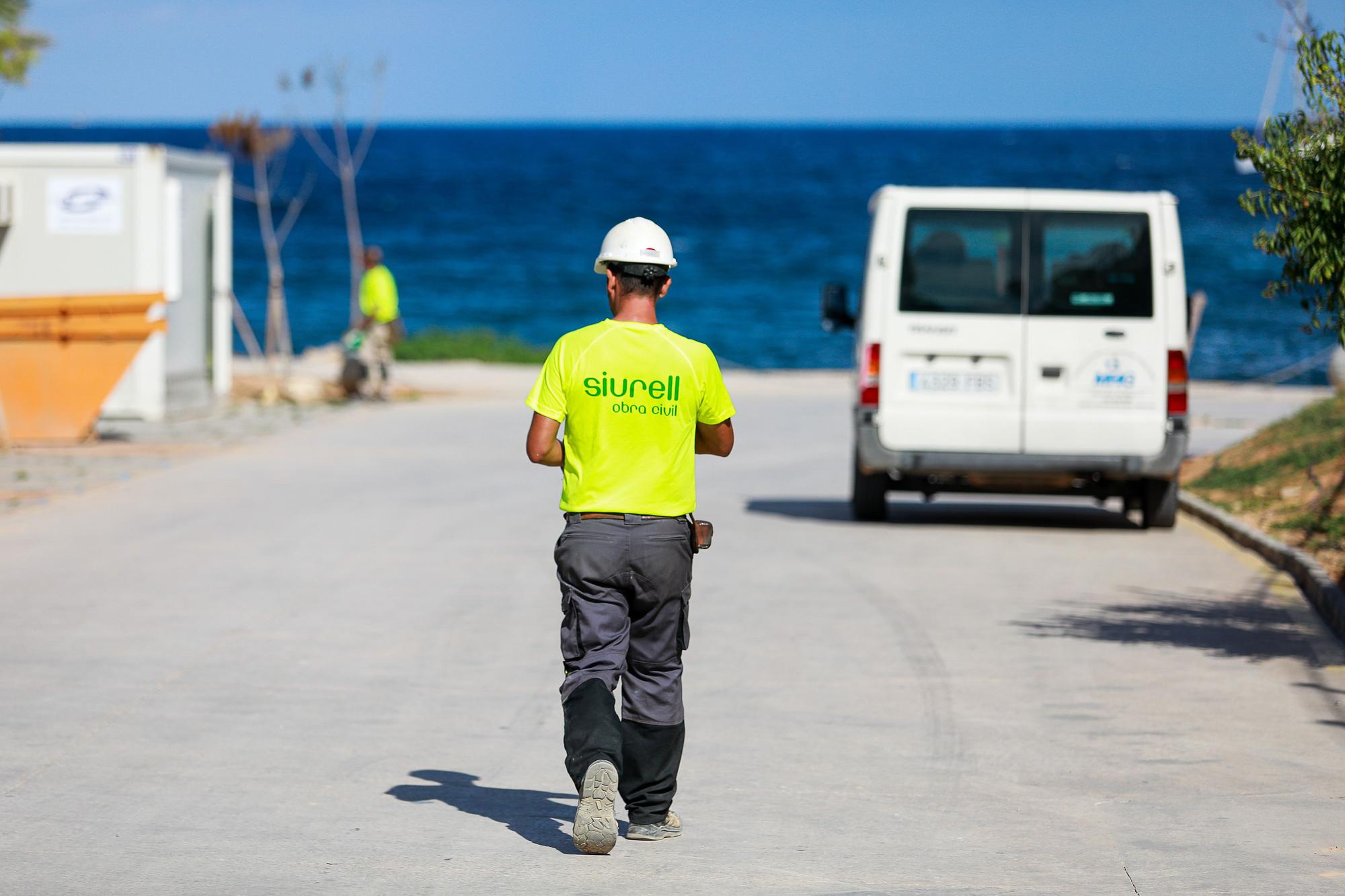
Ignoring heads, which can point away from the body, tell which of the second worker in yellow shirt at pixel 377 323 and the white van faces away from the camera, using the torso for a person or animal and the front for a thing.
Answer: the white van

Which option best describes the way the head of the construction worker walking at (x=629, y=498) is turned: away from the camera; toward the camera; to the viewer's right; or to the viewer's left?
away from the camera

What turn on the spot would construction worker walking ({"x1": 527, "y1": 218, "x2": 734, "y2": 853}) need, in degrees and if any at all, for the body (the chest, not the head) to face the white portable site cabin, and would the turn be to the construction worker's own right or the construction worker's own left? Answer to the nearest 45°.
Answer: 0° — they already face it

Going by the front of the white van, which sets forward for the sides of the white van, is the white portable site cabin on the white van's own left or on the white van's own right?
on the white van's own left

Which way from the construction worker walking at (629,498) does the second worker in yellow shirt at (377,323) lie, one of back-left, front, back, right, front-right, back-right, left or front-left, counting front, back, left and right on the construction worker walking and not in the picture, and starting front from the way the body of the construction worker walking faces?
front

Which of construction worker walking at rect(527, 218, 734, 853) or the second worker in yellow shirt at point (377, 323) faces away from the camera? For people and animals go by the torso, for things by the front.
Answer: the construction worker walking

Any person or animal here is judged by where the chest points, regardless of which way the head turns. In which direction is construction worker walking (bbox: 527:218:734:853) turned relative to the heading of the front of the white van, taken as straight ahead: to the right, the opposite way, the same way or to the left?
the same way

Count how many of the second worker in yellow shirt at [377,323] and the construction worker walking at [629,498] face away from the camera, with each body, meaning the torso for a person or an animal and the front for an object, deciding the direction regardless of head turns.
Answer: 1

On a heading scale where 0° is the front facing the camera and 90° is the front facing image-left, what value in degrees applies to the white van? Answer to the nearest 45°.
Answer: approximately 180°

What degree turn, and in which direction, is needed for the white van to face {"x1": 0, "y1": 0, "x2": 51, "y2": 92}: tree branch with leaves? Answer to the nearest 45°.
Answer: approximately 45° to its left

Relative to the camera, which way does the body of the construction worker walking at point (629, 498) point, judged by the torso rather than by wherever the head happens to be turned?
away from the camera

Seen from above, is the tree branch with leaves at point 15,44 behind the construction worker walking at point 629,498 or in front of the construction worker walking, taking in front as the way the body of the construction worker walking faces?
in front

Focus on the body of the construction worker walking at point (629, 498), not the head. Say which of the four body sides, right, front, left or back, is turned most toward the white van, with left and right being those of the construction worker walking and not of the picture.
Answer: front
